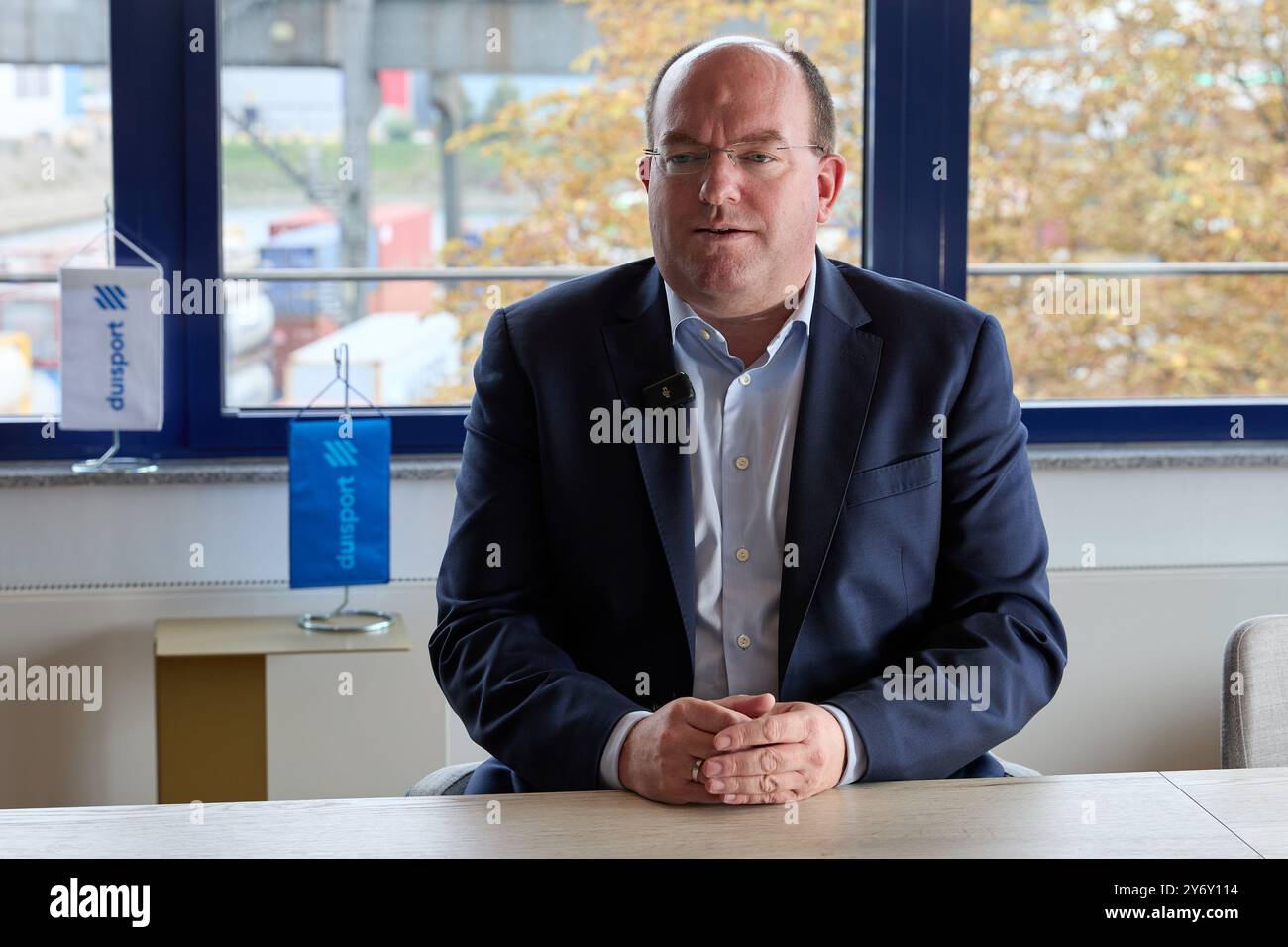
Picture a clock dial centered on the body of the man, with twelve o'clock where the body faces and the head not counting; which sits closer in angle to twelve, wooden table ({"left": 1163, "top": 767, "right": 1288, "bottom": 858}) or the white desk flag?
the wooden table

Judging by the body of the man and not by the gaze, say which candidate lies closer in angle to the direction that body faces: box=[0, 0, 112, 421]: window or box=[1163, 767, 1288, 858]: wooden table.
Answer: the wooden table

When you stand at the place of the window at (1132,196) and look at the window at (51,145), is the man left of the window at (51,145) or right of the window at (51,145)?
left

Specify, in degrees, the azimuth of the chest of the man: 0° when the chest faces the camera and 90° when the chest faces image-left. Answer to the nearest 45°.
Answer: approximately 0°

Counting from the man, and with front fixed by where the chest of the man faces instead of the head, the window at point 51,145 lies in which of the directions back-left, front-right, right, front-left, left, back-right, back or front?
back-right

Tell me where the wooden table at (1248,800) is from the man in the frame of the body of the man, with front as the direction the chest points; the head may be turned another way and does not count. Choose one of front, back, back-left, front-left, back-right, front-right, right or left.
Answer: front-left

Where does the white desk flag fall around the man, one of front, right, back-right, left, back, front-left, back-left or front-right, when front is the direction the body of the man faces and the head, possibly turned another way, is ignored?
back-right

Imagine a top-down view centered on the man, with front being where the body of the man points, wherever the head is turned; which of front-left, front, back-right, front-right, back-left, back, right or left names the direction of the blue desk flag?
back-right
